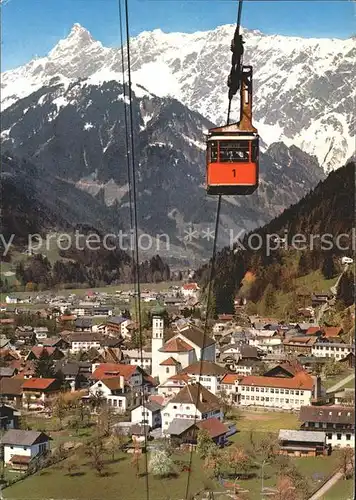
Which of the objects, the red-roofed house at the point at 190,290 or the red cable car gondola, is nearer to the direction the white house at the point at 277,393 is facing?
the red cable car gondola

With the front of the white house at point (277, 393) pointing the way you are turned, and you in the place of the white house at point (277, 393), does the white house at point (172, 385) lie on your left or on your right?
on your right

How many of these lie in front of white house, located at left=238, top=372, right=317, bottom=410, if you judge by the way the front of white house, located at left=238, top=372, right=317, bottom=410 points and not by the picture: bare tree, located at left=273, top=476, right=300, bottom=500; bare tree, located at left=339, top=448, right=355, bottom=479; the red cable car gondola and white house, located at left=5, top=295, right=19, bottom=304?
3
